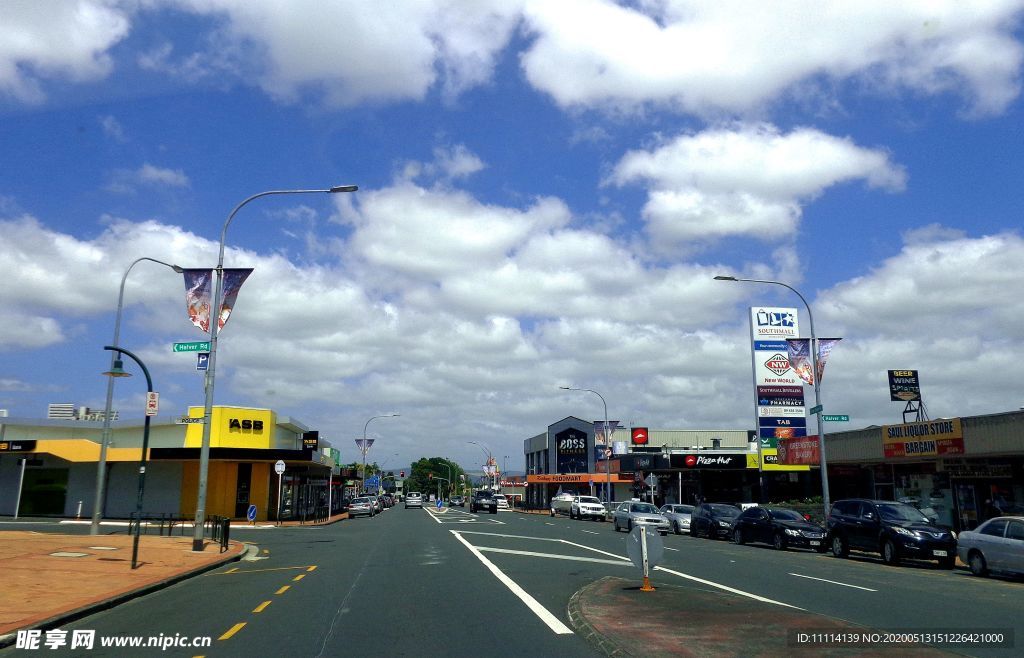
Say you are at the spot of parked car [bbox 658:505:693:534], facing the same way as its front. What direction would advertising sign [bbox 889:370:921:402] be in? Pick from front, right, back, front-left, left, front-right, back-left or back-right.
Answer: left

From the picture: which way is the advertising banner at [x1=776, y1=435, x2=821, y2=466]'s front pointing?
toward the camera

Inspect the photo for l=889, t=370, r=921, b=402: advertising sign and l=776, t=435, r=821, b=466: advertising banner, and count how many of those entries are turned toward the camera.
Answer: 2

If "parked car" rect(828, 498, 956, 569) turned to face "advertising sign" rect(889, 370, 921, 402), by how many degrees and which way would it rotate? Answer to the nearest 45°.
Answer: approximately 135° to its left

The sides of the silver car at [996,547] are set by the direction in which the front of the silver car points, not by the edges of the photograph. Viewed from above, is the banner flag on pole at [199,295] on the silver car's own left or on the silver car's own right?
on the silver car's own right

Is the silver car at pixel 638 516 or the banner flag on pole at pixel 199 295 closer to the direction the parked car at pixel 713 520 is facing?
the banner flag on pole

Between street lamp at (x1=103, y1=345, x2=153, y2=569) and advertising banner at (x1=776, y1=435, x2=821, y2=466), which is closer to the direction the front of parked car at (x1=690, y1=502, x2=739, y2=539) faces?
the street lamp

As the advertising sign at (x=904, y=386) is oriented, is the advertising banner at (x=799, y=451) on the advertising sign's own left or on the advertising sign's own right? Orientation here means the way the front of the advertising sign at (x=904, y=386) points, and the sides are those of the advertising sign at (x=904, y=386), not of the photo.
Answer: on the advertising sign's own right

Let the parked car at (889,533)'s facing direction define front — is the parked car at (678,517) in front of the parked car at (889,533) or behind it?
behind

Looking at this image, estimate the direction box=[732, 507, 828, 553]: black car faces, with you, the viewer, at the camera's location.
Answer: facing the viewer and to the right of the viewer

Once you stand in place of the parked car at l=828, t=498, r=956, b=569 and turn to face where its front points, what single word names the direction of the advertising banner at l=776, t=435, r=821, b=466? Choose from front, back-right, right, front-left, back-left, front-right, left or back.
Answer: back-left

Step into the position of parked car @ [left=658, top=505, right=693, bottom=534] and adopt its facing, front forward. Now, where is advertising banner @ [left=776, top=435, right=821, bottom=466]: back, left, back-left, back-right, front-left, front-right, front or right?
left

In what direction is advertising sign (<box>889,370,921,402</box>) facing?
toward the camera
